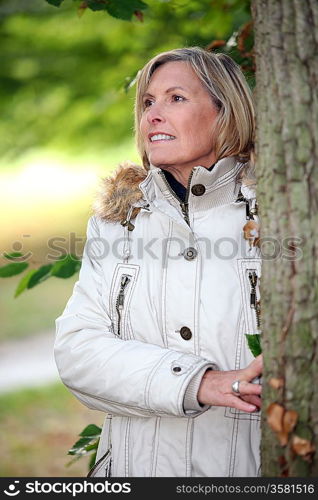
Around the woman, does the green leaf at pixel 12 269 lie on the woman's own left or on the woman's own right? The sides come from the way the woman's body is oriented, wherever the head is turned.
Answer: on the woman's own right

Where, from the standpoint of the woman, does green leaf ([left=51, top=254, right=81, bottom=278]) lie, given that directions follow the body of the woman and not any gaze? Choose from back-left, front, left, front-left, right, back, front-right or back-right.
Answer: back-right

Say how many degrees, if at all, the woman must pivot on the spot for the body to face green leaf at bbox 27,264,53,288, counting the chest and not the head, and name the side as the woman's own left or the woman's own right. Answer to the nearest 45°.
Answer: approximately 135° to the woman's own right

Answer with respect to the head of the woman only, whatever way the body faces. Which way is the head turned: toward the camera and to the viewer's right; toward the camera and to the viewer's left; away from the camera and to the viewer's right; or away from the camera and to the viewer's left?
toward the camera and to the viewer's left

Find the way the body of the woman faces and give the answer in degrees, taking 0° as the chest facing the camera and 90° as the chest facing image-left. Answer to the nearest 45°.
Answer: approximately 0°

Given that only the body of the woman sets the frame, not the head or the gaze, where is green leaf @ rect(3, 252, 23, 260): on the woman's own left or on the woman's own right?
on the woman's own right
